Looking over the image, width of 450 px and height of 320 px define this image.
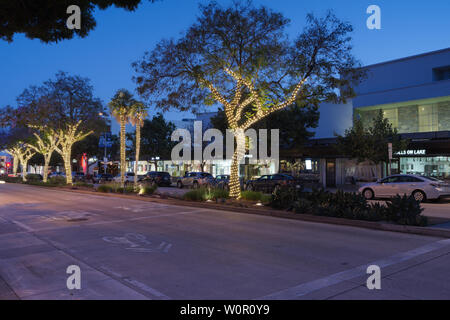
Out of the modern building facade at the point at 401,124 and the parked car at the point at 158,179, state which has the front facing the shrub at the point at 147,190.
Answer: the modern building facade

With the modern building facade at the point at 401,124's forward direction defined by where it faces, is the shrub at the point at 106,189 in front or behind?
in front

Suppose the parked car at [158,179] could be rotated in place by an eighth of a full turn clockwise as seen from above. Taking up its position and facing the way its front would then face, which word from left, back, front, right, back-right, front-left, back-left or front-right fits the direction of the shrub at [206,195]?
back

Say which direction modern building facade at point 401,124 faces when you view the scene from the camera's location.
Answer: facing the viewer and to the left of the viewer

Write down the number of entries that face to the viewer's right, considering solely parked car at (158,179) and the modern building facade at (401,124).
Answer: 0

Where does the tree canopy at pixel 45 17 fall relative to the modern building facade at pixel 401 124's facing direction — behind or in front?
in front

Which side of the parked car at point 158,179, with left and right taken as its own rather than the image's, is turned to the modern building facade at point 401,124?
back

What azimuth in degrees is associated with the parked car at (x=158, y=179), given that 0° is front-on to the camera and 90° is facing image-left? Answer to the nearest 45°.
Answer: approximately 135°

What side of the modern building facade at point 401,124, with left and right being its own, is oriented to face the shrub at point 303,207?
front

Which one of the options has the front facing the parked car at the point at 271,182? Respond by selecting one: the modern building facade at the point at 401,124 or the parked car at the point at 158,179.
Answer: the modern building facade
